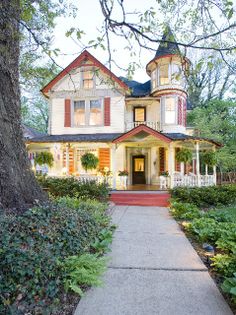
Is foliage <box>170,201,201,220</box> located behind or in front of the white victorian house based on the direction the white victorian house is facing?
in front

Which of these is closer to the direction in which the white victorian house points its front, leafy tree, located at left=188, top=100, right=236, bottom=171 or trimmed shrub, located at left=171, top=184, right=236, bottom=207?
the trimmed shrub

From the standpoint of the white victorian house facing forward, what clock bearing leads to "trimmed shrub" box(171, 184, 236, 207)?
The trimmed shrub is roughly at 11 o'clock from the white victorian house.

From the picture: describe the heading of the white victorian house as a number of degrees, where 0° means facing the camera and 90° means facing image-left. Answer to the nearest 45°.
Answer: approximately 0°

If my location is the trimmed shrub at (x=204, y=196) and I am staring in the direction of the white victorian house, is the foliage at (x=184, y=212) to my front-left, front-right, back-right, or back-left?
back-left

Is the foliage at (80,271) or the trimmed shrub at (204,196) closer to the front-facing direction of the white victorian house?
the foliage

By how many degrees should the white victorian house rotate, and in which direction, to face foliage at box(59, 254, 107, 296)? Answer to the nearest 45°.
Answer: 0° — it already faces it

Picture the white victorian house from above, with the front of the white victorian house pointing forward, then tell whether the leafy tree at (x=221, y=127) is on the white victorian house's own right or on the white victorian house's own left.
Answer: on the white victorian house's own left

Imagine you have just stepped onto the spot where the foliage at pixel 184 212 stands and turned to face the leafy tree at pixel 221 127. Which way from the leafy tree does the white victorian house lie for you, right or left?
left

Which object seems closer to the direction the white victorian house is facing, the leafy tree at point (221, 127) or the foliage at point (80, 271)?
the foliage
